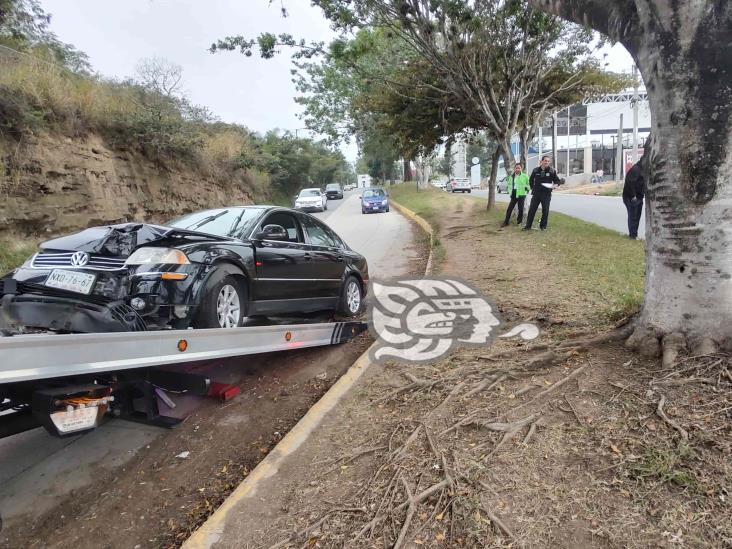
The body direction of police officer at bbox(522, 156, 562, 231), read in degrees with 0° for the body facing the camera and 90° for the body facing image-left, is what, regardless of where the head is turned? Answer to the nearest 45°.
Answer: approximately 0°

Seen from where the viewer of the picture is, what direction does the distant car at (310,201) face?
facing the viewer

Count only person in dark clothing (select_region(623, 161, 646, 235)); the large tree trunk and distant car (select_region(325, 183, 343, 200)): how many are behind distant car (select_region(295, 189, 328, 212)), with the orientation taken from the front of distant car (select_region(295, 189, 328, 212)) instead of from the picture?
1

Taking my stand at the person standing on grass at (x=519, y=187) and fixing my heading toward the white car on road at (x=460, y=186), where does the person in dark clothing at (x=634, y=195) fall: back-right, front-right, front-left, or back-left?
back-right

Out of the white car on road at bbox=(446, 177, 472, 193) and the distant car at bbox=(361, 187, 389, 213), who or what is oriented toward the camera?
the distant car

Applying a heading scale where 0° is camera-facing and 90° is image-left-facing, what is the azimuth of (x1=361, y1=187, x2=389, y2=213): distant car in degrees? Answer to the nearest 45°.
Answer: approximately 0°

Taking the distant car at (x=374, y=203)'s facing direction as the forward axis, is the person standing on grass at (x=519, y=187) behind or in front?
in front

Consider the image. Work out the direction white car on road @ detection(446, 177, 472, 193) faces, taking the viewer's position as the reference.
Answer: facing away from the viewer and to the right of the viewer

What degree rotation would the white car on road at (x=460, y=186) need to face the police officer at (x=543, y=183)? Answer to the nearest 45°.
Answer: approximately 135° to its right

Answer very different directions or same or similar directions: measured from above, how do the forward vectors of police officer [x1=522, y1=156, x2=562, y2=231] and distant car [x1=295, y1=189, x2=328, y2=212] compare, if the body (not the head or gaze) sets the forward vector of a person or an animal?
same or similar directions

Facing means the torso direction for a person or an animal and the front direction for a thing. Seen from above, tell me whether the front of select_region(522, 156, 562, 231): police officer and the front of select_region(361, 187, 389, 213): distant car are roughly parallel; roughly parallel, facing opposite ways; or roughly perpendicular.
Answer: roughly parallel

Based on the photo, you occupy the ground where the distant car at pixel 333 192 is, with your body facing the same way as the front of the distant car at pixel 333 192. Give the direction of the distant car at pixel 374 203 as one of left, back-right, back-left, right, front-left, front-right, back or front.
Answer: front

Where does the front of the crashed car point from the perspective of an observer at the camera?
facing the viewer and to the left of the viewer
